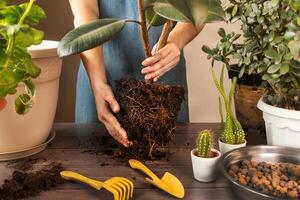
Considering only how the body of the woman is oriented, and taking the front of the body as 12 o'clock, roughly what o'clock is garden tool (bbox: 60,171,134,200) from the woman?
The garden tool is roughly at 12 o'clock from the woman.

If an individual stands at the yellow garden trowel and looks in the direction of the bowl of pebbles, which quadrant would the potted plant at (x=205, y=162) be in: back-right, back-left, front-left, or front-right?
front-left

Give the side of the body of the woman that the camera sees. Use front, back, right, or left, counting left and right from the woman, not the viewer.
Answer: front

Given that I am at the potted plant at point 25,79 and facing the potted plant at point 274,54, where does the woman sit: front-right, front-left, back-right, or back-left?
front-left

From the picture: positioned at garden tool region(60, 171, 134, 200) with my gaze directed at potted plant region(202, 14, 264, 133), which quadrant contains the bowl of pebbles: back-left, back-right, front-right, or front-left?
front-right

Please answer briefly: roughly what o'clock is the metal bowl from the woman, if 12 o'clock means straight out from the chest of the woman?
The metal bowl is roughly at 11 o'clock from the woman.

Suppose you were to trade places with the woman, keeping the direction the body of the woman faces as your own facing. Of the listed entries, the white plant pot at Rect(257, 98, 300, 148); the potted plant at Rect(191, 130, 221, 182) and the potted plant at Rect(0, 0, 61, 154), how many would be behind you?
0

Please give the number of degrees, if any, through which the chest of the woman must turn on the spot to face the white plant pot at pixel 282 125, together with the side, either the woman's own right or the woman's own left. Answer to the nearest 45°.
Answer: approximately 45° to the woman's own left

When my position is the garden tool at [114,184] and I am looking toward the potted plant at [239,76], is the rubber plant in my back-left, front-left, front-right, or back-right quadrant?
front-left
